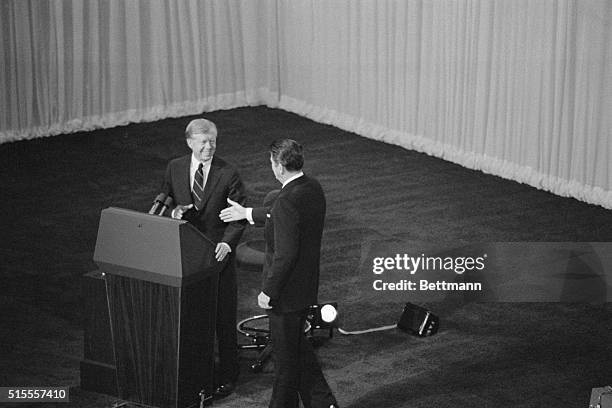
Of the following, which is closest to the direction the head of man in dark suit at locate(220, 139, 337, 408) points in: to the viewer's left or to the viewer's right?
to the viewer's left

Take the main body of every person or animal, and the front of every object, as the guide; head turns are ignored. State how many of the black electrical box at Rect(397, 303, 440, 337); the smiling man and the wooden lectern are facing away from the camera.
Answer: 0

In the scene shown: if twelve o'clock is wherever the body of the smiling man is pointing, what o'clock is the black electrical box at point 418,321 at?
The black electrical box is roughly at 8 o'clock from the smiling man.

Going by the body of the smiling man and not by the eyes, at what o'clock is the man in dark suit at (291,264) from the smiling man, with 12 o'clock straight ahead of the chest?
The man in dark suit is roughly at 11 o'clock from the smiling man.

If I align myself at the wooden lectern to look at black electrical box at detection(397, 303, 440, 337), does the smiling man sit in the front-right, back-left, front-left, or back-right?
front-left

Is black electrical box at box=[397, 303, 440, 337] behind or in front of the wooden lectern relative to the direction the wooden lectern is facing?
behind

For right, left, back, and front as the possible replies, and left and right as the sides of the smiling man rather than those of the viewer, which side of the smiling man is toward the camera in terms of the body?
front

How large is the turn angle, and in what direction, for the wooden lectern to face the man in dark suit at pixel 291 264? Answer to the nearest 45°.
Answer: approximately 135° to its left

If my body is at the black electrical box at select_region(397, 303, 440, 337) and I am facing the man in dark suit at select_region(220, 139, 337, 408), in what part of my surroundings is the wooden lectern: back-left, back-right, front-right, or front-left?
front-right

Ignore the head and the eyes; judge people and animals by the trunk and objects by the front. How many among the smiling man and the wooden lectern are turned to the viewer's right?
0
